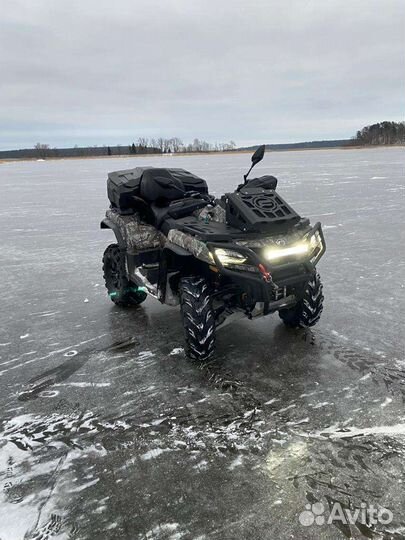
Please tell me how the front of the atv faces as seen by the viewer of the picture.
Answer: facing the viewer and to the right of the viewer
